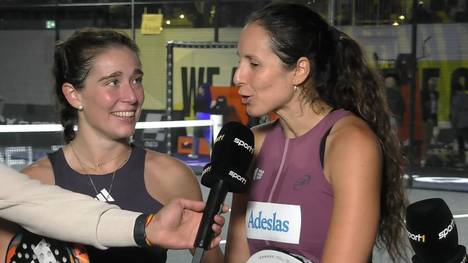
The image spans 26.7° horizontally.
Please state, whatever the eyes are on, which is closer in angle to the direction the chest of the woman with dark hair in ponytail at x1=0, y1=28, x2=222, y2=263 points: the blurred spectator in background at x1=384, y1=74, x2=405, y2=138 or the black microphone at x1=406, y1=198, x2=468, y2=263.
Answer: the black microphone

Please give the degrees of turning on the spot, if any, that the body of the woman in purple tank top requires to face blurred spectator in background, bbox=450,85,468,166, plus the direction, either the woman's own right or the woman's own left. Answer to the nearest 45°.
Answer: approximately 135° to the woman's own right

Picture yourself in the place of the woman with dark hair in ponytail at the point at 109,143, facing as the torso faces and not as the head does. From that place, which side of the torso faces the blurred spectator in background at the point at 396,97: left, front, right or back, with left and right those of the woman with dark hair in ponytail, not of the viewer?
back

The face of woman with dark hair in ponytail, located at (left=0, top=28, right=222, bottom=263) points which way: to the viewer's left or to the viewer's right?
to the viewer's right

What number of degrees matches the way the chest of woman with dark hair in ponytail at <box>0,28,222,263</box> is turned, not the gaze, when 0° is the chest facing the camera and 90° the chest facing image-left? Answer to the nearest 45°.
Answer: approximately 0°

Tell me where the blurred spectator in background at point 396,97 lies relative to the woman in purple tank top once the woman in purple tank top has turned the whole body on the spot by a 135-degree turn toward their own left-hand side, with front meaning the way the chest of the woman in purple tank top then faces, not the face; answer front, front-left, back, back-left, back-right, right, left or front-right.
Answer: left

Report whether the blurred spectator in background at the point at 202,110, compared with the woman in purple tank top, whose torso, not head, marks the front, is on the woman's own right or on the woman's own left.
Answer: on the woman's own right

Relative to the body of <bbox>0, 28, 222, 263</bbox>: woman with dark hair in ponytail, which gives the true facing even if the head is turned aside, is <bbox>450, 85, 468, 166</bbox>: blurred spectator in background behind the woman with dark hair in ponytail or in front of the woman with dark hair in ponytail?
behind

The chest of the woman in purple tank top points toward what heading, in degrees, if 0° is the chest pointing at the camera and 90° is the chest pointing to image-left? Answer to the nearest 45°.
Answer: approximately 45°

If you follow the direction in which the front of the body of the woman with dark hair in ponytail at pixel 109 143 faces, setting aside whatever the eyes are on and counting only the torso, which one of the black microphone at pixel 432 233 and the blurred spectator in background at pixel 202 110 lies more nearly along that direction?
the black microphone

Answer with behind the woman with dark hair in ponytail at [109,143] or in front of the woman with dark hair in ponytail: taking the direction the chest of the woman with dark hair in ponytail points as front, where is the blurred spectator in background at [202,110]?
behind
